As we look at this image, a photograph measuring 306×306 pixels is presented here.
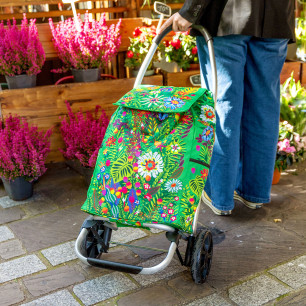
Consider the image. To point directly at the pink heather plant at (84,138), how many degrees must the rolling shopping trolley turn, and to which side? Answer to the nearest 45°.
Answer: approximately 135° to its right

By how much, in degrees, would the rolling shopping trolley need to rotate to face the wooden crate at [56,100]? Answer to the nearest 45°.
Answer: approximately 90° to its right

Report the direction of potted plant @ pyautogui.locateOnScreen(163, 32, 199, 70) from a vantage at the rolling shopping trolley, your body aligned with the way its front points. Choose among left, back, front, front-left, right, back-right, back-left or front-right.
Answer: back-right

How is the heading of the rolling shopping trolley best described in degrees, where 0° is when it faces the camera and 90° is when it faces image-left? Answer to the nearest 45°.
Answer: approximately 45°

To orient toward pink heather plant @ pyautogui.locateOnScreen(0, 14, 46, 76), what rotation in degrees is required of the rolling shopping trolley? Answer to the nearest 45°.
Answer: approximately 90° to its right

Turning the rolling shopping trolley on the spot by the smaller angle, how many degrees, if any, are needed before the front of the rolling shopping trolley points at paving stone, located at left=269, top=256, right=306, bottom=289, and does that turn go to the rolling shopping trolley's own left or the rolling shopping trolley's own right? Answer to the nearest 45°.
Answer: approximately 135° to the rolling shopping trolley's own left

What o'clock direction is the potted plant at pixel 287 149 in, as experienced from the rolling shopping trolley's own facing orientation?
The potted plant is roughly at 6 o'clock from the rolling shopping trolley.

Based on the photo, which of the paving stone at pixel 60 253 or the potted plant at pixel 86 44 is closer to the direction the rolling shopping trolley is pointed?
the paving stone

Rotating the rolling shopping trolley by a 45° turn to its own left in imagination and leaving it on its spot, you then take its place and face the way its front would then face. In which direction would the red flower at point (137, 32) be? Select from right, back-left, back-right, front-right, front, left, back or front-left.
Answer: back

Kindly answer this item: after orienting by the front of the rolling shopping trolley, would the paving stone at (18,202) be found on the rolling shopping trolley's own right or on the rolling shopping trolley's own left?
on the rolling shopping trolley's own right

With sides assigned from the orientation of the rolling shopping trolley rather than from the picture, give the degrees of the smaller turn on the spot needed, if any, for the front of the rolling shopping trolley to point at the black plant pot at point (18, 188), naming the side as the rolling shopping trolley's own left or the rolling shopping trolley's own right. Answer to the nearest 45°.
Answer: approximately 90° to the rolling shopping trolley's own right

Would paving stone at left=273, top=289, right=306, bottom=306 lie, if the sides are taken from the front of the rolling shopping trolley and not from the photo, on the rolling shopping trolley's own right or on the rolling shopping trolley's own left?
on the rolling shopping trolley's own left

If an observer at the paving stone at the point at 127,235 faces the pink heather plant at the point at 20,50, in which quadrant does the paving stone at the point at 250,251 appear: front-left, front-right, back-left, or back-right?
back-right

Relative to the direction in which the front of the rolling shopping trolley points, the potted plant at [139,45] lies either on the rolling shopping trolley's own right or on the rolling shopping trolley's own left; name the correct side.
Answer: on the rolling shopping trolley's own right
